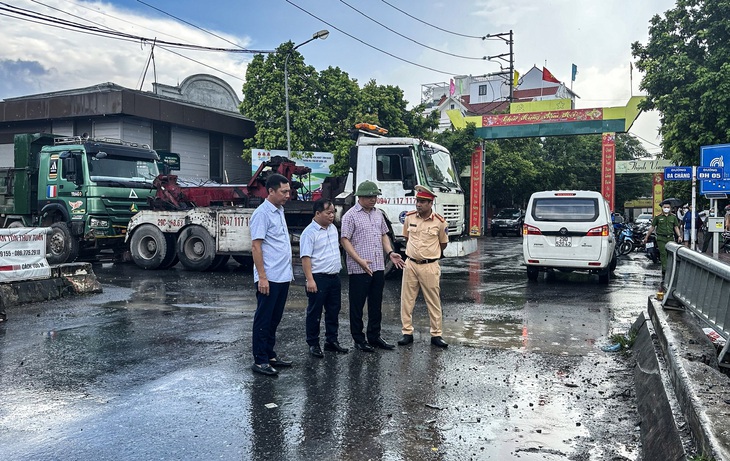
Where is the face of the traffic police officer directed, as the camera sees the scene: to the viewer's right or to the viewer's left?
to the viewer's left

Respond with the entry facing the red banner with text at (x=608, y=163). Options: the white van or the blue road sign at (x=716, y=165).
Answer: the white van

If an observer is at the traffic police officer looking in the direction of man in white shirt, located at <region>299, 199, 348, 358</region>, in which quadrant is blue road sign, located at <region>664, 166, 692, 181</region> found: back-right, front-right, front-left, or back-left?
back-right

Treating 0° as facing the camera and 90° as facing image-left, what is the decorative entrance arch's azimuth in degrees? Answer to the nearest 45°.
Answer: approximately 0°

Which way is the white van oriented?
away from the camera

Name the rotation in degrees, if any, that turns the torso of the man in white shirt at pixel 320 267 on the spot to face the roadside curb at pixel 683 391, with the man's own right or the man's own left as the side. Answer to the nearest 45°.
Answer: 0° — they already face it

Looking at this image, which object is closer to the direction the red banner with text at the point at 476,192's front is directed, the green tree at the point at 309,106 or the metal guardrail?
the metal guardrail
